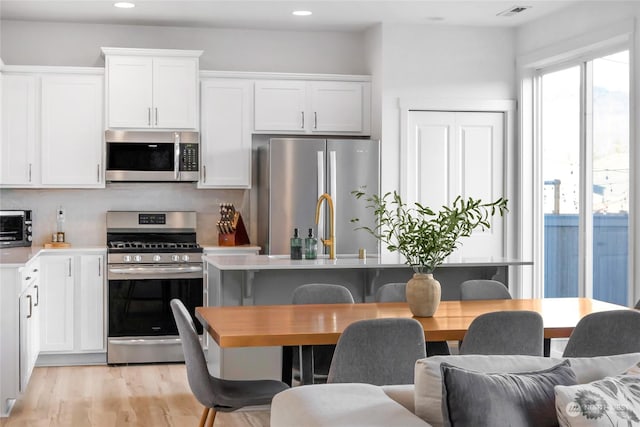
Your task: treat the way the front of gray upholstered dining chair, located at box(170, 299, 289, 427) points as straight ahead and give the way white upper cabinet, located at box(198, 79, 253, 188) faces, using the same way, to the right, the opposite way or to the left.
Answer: to the right

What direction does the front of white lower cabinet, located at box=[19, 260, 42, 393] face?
to the viewer's right

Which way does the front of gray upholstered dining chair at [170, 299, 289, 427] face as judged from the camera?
facing to the right of the viewer

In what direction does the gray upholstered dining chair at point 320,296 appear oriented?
toward the camera

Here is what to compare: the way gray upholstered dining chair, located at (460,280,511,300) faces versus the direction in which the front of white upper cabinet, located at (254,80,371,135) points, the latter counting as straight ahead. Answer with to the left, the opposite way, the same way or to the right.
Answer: the same way

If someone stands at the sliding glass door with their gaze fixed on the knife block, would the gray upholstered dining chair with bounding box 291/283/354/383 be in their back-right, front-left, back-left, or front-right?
front-left

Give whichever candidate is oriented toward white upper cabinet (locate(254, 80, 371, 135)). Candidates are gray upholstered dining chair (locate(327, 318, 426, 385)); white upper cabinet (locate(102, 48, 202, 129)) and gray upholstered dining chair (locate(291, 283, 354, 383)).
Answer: gray upholstered dining chair (locate(327, 318, 426, 385))

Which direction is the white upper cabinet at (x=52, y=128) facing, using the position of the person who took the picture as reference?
facing the viewer

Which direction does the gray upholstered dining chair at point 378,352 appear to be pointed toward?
away from the camera

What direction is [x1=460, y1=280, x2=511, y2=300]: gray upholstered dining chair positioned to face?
toward the camera

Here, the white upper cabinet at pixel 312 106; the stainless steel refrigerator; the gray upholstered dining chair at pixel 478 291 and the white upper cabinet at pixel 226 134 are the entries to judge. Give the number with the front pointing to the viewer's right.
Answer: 0

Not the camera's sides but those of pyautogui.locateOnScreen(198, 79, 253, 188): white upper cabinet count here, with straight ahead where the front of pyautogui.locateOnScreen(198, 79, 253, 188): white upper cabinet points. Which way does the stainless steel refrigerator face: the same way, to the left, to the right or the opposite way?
the same way

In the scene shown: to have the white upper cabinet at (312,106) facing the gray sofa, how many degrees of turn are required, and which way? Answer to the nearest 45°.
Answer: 0° — it already faces it

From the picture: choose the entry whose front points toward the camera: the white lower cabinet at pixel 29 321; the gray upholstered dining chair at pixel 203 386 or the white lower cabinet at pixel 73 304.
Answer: the white lower cabinet at pixel 73 304

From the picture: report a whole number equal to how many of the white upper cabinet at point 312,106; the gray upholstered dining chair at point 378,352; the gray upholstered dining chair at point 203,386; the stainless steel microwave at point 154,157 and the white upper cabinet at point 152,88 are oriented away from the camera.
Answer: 1
